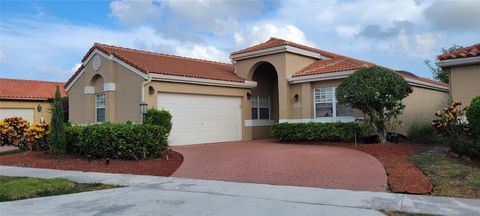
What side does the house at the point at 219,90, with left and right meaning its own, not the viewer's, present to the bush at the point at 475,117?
left

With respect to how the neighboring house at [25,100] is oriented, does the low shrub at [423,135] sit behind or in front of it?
in front

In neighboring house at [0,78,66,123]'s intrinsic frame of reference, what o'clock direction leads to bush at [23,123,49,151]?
The bush is roughly at 12 o'clock from the neighboring house.

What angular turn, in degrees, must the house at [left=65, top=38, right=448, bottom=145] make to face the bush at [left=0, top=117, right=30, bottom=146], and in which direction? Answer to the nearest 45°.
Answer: approximately 45° to its right

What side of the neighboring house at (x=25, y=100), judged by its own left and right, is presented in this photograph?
front

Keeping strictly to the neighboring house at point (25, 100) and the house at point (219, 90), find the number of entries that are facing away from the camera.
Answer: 0

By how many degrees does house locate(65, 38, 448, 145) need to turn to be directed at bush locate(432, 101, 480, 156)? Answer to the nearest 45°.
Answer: approximately 90° to its left

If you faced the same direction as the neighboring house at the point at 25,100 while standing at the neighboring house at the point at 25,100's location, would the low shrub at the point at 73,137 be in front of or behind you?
in front

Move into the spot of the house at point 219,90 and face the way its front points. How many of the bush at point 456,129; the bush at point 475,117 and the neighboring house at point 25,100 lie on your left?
2

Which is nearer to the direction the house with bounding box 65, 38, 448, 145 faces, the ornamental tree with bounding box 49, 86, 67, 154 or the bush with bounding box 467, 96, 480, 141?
the ornamental tree

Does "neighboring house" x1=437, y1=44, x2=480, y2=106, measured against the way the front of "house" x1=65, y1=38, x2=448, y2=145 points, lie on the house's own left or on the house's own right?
on the house's own left

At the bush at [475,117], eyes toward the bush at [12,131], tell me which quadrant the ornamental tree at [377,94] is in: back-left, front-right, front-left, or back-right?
front-right

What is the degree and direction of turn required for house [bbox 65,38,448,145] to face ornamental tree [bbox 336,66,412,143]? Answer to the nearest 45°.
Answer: approximately 90° to its left

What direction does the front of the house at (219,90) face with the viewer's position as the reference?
facing the viewer and to the left of the viewer
